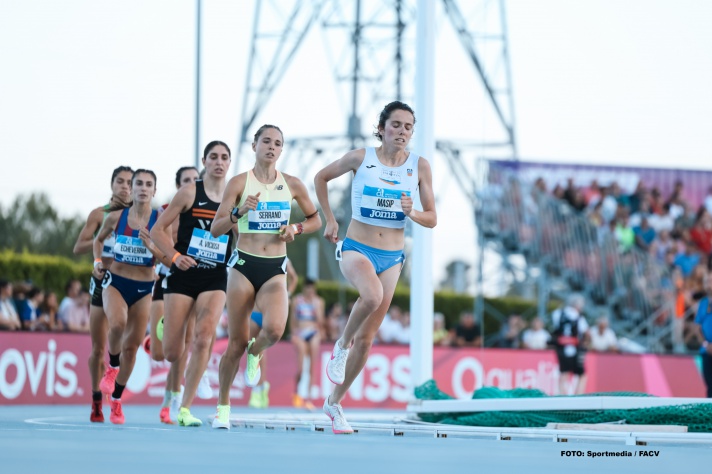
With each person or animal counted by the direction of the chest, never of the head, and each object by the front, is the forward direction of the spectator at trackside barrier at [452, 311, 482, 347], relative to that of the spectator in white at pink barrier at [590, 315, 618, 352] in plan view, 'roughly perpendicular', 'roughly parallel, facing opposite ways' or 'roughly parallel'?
roughly parallel

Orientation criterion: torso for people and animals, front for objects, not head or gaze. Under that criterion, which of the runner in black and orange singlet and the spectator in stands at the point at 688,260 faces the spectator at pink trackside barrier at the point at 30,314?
the spectator in stands at the point at 688,260

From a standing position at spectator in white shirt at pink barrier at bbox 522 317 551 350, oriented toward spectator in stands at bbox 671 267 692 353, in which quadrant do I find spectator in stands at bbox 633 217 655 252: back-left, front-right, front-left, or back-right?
front-left

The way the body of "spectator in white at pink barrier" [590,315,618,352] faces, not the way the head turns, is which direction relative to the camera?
toward the camera

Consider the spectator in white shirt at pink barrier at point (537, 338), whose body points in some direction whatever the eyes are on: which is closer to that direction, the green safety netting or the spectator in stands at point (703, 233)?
the green safety netting

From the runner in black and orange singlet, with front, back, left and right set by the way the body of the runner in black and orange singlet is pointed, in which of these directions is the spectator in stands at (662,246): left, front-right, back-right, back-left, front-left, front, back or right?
left

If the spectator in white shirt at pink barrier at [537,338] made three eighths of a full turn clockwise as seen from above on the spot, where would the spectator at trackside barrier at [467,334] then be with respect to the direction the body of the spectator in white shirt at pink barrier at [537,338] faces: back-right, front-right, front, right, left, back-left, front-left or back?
front-left

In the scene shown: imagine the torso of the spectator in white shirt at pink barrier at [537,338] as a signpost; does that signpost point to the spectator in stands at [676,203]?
no

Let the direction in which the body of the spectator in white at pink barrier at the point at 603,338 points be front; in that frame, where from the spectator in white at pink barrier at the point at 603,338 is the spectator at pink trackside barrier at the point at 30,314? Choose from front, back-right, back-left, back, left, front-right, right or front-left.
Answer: front-right

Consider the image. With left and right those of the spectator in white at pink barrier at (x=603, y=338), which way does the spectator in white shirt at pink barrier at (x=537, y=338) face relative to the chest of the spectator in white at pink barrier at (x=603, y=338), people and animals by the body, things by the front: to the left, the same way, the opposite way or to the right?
the same way

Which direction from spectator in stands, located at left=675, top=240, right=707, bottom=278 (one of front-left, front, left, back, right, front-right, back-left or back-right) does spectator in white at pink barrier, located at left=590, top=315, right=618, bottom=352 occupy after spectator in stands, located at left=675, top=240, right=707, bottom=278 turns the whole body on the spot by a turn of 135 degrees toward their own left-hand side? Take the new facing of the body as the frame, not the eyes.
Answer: back-right
